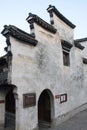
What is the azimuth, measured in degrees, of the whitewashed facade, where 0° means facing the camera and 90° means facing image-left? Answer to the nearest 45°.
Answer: approximately 315°
